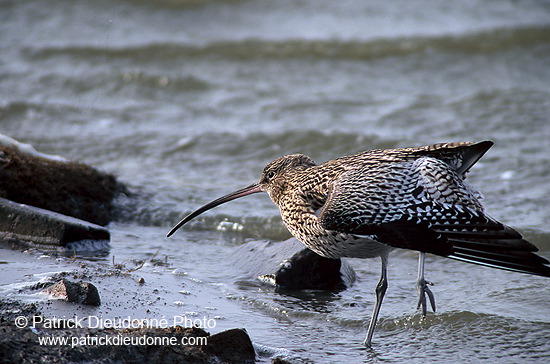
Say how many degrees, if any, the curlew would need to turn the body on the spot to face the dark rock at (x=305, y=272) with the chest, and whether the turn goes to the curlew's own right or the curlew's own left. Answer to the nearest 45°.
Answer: approximately 45° to the curlew's own right

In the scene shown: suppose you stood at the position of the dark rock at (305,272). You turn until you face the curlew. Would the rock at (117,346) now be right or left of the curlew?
right

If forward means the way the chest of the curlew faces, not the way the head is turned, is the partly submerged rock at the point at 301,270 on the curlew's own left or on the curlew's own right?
on the curlew's own right

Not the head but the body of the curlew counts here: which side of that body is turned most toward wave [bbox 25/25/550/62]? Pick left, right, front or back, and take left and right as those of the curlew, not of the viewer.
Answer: right

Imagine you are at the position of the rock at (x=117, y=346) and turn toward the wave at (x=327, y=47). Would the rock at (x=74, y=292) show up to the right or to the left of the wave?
left

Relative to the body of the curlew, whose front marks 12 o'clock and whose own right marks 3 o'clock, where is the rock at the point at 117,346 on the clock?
The rock is roughly at 11 o'clock from the curlew.

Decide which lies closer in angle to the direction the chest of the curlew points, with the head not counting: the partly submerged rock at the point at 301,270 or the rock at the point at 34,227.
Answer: the rock

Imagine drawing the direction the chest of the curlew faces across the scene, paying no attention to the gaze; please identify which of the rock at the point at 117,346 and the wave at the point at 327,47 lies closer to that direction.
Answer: the rock

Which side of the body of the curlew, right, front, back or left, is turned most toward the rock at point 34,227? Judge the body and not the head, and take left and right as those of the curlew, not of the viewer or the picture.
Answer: front

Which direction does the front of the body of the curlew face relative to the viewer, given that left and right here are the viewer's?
facing to the left of the viewer

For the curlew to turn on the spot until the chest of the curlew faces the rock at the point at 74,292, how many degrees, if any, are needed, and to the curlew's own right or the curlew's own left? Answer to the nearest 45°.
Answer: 0° — it already faces it

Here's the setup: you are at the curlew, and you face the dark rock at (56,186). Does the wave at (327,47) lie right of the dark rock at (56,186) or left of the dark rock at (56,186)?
right

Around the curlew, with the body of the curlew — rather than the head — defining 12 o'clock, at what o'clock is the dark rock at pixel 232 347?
The dark rock is roughly at 11 o'clock from the curlew.
